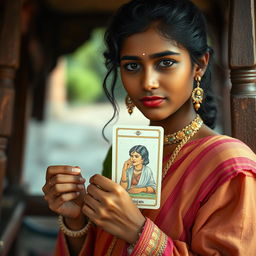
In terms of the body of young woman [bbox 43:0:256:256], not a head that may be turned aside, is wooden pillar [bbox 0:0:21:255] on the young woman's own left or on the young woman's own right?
on the young woman's own right
